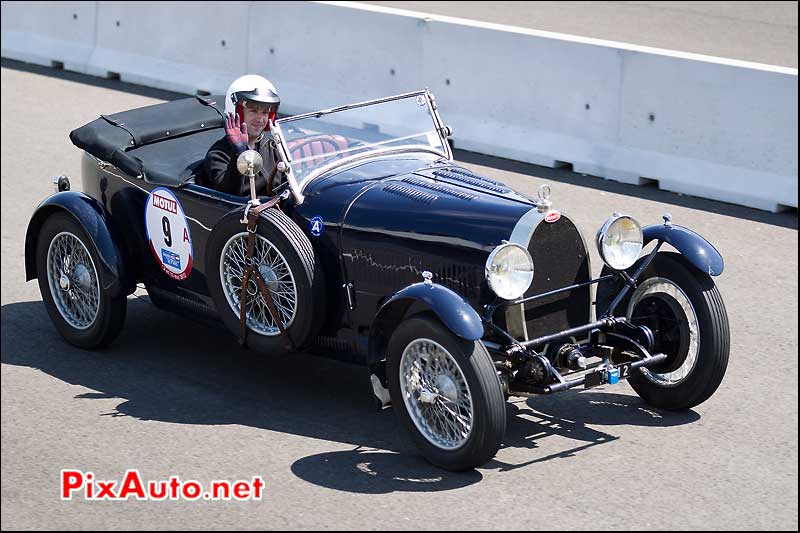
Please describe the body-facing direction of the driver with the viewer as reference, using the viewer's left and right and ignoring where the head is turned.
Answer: facing the viewer and to the right of the viewer
